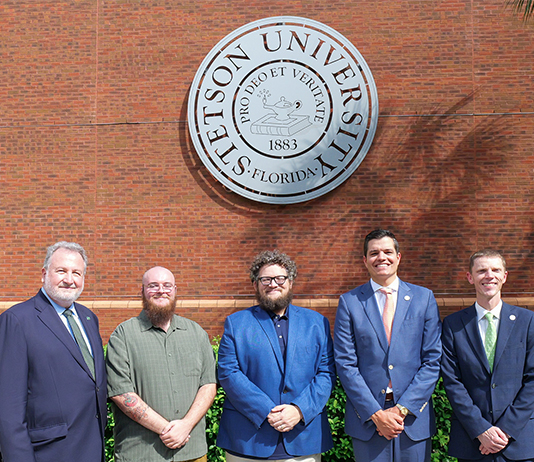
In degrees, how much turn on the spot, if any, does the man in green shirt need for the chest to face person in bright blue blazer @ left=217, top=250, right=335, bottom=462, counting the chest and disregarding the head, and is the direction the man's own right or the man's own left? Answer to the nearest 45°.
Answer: approximately 90° to the man's own left

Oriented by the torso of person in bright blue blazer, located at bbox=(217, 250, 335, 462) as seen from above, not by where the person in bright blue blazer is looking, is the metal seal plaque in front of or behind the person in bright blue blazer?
behind

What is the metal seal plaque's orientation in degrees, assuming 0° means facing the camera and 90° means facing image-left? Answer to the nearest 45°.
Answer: approximately 0°
